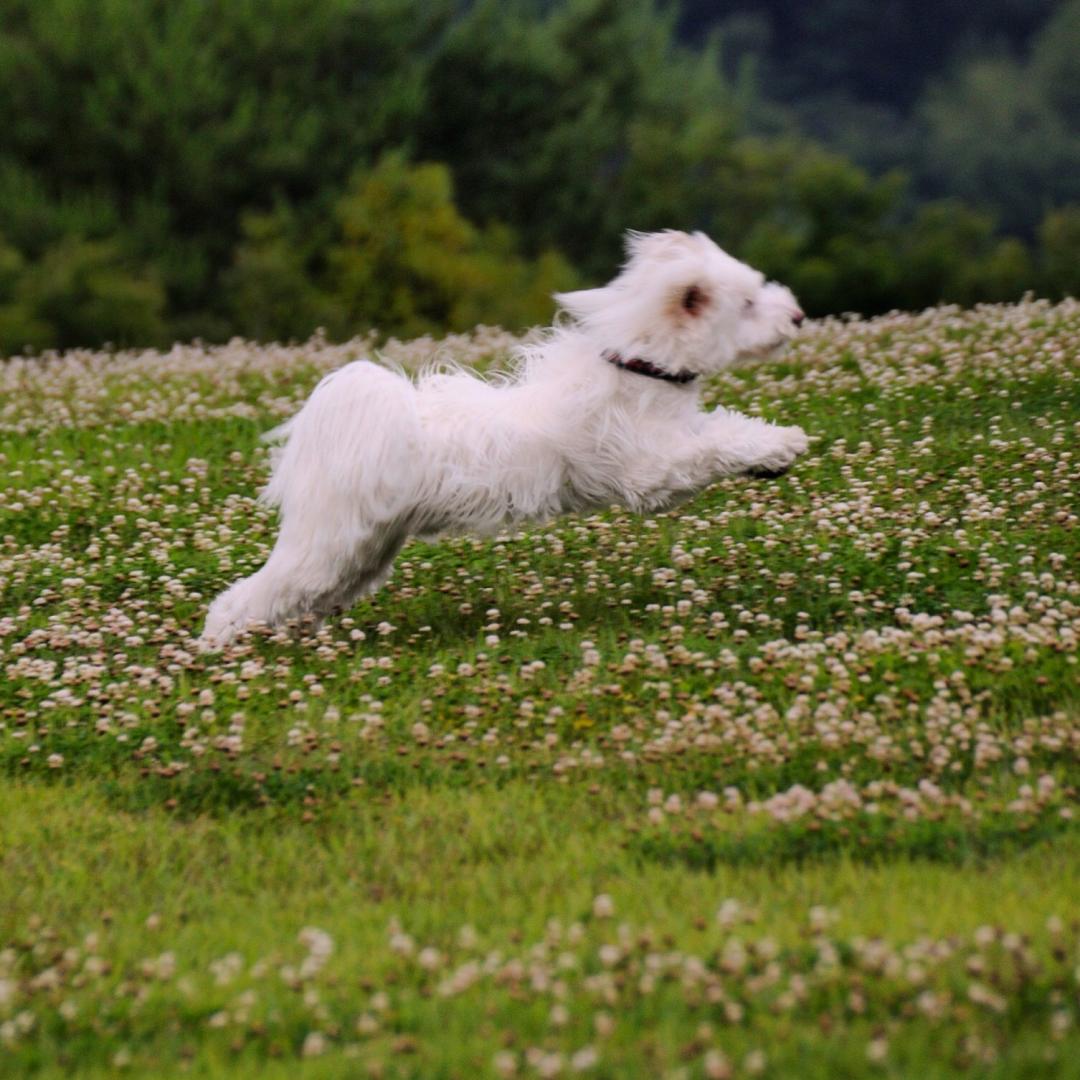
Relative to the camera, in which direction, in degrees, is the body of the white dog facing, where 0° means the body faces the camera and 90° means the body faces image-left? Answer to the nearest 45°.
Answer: approximately 270°
